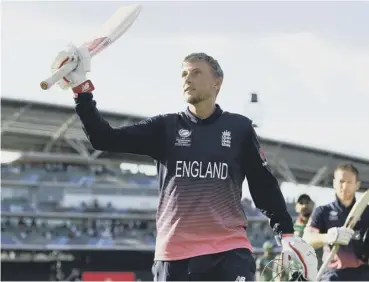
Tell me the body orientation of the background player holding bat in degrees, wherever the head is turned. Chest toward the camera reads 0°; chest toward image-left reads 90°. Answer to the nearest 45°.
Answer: approximately 0°

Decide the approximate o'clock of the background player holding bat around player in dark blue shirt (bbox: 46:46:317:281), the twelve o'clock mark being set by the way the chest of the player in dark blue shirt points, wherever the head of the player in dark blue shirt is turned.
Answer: The background player holding bat is roughly at 7 o'clock from the player in dark blue shirt.

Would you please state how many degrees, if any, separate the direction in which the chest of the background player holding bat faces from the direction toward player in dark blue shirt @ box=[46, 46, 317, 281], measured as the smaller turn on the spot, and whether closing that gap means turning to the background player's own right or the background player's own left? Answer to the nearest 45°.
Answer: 0° — they already face them

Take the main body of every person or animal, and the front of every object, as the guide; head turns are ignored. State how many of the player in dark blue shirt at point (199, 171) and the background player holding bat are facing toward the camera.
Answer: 2
